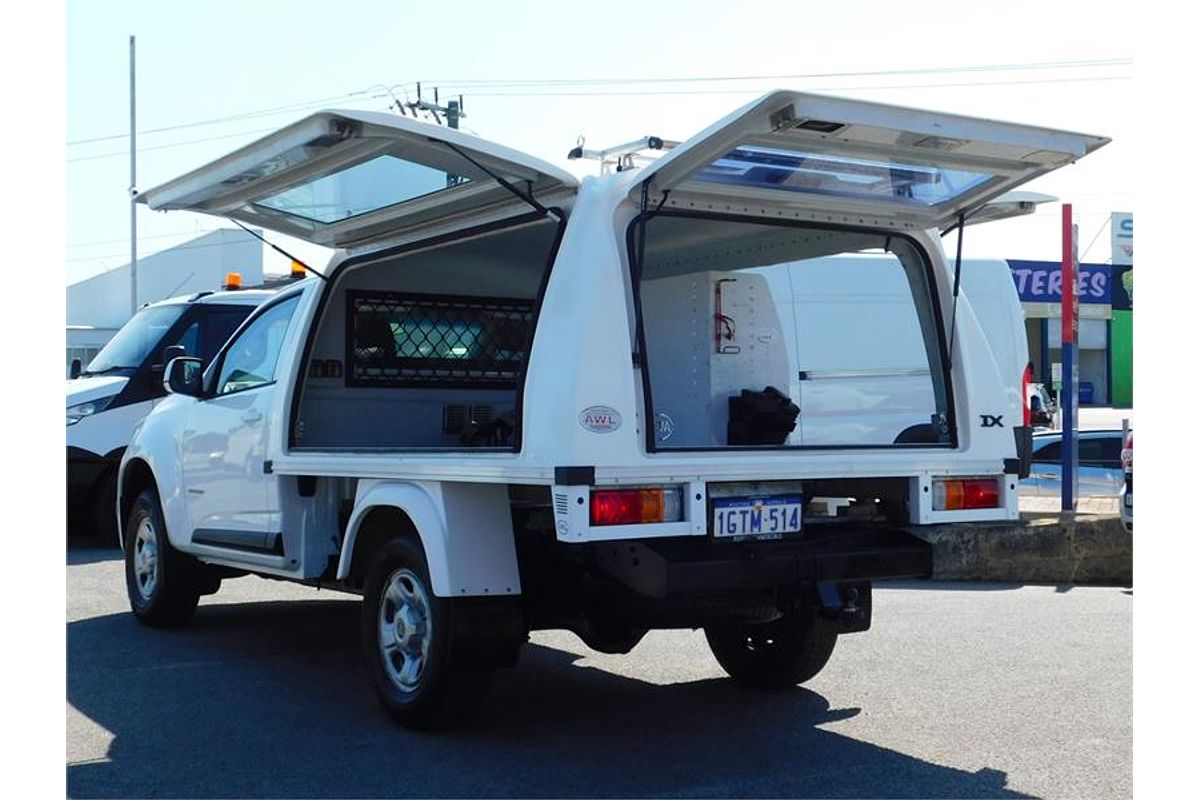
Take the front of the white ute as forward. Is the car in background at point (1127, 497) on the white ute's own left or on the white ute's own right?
on the white ute's own right

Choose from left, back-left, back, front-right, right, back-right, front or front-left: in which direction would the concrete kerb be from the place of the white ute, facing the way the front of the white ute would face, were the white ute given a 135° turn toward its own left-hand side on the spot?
back-left

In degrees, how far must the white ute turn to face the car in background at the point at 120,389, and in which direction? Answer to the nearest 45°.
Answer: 0° — it already faces it

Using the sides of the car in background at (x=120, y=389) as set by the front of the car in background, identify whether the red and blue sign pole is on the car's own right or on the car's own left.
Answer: on the car's own left

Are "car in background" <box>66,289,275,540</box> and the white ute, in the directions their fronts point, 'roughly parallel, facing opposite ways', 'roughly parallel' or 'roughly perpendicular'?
roughly perpendicular

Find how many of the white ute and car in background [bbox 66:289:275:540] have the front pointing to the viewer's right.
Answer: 0

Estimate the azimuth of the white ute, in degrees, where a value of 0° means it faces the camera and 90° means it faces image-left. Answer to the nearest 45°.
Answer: approximately 135°
